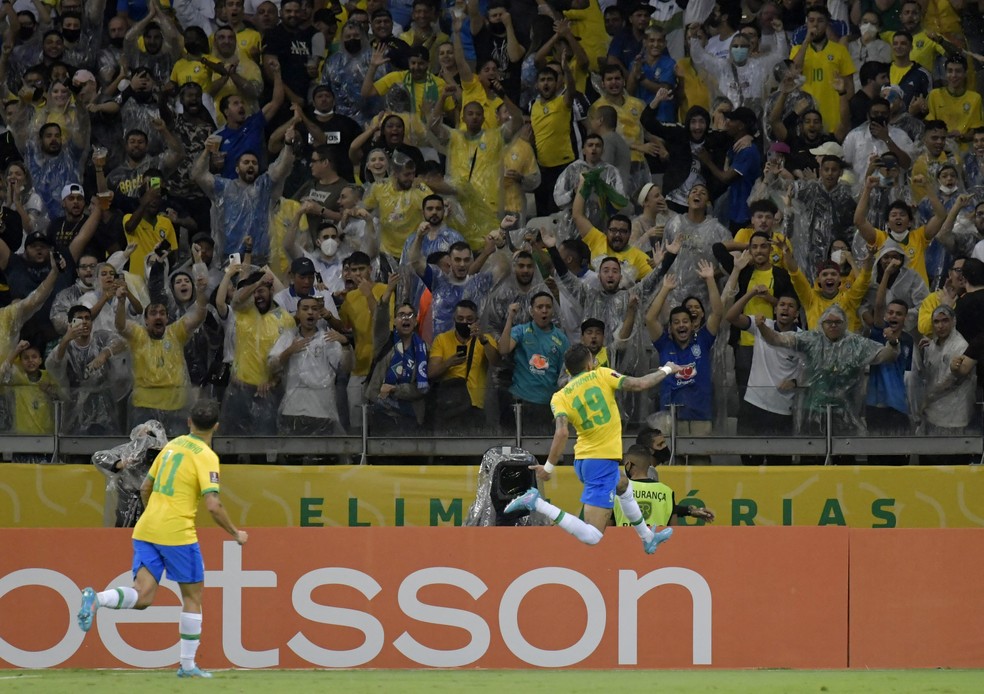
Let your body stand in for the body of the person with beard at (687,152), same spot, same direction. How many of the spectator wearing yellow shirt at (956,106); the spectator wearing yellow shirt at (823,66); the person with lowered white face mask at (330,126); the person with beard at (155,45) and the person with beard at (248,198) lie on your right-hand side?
3

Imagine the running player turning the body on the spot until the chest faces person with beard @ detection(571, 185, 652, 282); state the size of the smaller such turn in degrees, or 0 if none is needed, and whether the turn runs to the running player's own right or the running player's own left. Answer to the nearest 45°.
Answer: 0° — they already face them

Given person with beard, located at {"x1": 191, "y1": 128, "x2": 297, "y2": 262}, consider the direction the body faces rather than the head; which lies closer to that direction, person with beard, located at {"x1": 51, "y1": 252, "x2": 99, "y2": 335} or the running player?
the running player

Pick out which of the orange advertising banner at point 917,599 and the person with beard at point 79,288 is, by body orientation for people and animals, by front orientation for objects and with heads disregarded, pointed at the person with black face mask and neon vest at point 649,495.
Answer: the person with beard at point 79,288

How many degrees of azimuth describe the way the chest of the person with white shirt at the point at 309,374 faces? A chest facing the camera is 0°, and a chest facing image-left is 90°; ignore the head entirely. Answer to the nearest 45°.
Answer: approximately 0°

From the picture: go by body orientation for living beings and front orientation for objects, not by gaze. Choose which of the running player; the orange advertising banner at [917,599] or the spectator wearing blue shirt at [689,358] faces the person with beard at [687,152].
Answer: the running player

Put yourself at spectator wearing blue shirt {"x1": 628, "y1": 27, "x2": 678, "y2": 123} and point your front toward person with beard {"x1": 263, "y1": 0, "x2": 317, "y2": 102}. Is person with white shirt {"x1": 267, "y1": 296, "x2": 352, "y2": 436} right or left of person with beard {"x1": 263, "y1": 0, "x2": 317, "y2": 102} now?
left

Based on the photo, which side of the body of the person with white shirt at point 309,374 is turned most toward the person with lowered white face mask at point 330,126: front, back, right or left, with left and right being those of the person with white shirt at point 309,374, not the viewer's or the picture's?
back

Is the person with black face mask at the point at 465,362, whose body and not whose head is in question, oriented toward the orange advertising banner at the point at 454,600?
yes

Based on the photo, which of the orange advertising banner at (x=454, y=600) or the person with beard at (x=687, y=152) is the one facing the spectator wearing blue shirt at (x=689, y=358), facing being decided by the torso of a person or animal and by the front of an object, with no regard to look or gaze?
the person with beard

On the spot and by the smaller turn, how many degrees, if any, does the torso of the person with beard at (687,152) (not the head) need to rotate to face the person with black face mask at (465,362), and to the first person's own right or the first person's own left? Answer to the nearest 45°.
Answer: approximately 45° to the first person's own right
